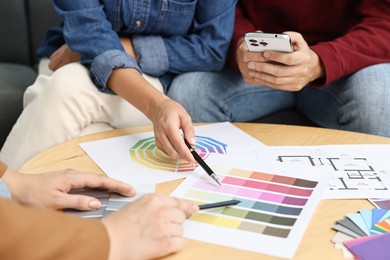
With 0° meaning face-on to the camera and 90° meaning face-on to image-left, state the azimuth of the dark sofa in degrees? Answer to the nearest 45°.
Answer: approximately 0°

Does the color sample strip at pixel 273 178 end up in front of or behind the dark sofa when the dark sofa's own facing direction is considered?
in front

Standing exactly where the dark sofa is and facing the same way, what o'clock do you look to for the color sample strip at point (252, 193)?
The color sample strip is roughly at 11 o'clock from the dark sofa.

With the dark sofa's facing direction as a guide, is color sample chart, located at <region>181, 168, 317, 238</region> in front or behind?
in front

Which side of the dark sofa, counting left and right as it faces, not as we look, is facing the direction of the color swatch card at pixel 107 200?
front

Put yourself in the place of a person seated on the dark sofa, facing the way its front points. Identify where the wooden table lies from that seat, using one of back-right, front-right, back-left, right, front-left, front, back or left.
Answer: front-left

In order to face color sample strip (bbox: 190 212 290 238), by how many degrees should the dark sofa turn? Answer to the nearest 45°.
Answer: approximately 45° to its left

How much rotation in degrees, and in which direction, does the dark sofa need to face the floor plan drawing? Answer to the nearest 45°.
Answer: approximately 45° to its left
